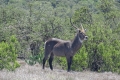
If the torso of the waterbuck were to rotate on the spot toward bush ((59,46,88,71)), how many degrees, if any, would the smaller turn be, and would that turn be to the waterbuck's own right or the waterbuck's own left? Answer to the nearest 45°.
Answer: approximately 45° to the waterbuck's own left

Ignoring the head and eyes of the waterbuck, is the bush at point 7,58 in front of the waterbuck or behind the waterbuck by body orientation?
behind

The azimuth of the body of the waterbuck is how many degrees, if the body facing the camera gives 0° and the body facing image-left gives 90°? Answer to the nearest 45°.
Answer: approximately 270°
